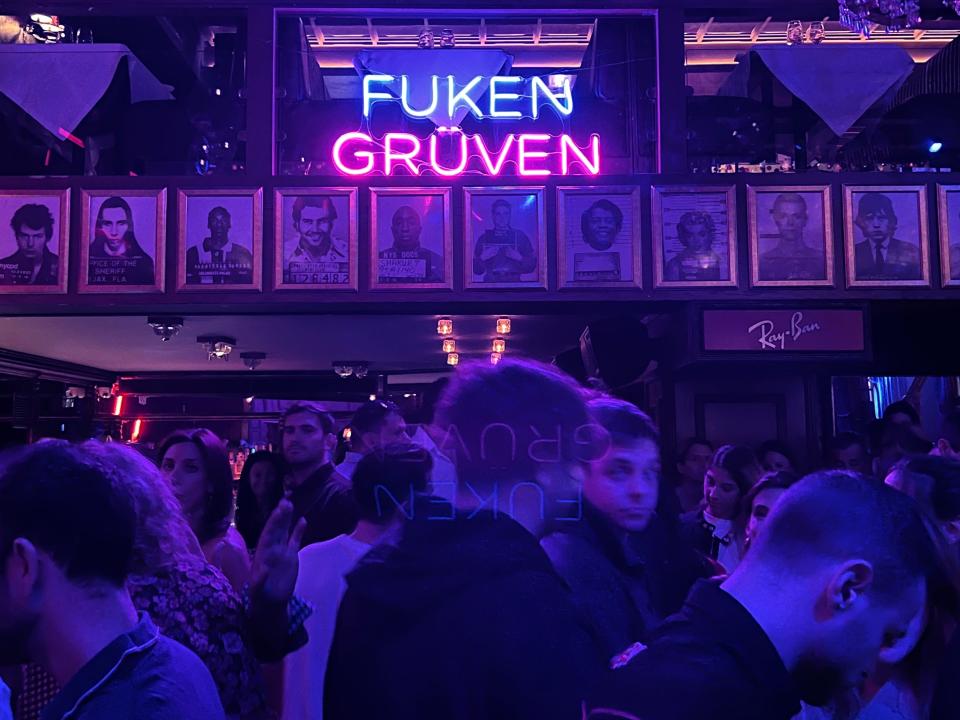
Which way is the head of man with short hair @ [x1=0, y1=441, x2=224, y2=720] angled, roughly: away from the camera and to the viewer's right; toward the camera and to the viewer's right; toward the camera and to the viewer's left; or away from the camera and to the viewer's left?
away from the camera and to the viewer's left

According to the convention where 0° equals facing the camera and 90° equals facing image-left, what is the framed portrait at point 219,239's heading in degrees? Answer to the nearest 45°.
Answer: approximately 0°

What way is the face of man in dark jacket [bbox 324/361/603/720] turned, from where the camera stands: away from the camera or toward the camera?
away from the camera

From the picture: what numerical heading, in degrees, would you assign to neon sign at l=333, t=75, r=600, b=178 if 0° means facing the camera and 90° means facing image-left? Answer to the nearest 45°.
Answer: approximately 0°

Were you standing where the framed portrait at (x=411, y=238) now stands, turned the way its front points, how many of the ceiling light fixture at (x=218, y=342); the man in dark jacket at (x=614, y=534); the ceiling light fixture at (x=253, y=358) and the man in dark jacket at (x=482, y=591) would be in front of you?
2

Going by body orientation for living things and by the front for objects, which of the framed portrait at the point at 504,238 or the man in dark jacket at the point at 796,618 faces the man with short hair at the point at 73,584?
the framed portrait

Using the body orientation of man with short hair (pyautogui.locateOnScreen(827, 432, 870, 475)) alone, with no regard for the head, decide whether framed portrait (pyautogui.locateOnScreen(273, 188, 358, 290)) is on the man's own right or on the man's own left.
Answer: on the man's own right

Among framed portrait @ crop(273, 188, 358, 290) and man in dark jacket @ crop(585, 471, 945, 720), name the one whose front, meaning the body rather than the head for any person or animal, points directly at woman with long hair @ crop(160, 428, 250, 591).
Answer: the framed portrait
